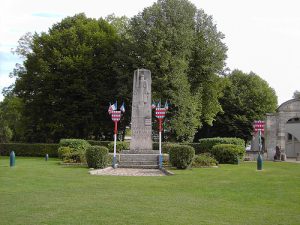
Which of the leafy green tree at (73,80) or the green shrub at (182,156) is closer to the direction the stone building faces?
the green shrub

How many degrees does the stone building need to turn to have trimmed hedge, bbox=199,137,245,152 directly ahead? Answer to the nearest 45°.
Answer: approximately 45° to its right

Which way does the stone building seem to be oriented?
toward the camera

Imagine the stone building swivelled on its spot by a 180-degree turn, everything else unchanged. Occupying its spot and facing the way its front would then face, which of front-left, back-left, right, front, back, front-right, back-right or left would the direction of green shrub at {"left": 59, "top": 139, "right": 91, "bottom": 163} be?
back-left

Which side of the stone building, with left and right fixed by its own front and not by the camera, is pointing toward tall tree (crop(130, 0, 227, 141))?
right

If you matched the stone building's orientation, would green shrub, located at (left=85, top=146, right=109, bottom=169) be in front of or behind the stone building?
in front

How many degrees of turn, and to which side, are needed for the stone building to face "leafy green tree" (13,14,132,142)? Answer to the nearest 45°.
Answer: approximately 90° to its right

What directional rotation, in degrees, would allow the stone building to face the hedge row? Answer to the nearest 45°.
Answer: approximately 90° to its right

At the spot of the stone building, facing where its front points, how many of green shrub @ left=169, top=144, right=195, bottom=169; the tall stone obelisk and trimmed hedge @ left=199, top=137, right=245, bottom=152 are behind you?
0

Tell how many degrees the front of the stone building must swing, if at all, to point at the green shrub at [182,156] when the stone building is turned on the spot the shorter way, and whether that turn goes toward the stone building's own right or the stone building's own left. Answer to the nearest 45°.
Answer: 0° — it already faces it
